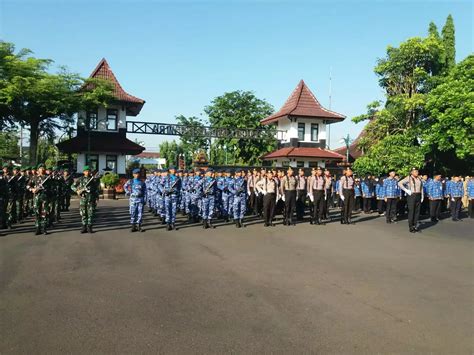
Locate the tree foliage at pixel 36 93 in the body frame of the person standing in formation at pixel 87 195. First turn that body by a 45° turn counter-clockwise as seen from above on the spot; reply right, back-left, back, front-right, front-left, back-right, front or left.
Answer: back-left

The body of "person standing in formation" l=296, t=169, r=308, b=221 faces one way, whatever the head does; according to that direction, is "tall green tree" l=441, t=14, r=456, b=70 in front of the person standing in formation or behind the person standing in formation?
behind

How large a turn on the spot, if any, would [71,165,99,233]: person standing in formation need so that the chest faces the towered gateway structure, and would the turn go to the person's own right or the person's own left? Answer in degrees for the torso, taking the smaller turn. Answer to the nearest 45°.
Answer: approximately 180°

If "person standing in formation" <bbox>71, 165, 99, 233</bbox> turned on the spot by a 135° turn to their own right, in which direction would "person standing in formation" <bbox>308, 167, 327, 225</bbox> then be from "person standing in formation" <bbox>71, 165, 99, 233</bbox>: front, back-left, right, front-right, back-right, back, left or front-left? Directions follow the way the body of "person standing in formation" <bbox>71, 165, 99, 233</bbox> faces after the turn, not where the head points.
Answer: back-right

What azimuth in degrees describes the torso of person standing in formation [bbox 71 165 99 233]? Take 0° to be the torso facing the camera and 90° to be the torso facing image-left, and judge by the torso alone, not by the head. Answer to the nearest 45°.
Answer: approximately 0°

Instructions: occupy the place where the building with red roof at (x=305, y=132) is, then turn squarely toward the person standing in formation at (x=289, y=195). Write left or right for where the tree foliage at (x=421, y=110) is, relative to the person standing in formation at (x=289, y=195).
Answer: left

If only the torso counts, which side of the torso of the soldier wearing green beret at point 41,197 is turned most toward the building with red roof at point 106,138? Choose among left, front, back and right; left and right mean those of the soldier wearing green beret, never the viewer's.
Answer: back

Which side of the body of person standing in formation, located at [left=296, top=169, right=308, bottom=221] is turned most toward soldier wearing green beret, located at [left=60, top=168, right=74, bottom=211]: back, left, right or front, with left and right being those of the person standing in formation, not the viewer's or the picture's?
right

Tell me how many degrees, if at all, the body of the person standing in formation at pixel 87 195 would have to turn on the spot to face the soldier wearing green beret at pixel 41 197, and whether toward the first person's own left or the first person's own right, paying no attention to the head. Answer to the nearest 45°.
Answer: approximately 90° to the first person's own right

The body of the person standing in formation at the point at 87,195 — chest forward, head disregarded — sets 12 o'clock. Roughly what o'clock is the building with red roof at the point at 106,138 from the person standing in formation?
The building with red roof is roughly at 6 o'clock from the person standing in formation.

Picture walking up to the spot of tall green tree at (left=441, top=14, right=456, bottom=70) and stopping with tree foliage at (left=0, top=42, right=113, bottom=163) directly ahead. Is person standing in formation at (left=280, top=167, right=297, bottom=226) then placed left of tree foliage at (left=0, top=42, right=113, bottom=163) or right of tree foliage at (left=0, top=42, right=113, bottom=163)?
left

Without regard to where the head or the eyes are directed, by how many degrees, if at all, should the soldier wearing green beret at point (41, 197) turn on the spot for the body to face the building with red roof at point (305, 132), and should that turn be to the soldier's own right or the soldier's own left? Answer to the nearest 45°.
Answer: approximately 135° to the soldier's own left
